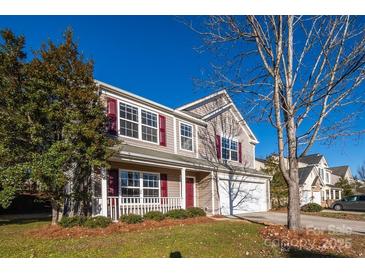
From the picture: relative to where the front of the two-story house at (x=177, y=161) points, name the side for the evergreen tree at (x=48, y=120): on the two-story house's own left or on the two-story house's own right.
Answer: on the two-story house's own right

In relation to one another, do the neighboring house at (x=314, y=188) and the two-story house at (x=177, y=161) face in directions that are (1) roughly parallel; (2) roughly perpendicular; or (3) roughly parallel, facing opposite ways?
roughly parallel

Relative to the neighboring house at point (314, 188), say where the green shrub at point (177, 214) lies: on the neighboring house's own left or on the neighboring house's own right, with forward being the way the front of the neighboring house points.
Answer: on the neighboring house's own right

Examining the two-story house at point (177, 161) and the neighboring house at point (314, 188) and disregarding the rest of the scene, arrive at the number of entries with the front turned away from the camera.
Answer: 0

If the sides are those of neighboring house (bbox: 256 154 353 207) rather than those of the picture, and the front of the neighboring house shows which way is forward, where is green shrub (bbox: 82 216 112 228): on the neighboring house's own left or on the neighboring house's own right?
on the neighboring house's own right

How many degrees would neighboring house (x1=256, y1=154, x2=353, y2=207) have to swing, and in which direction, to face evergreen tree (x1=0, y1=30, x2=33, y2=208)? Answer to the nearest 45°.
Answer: approximately 45° to its right

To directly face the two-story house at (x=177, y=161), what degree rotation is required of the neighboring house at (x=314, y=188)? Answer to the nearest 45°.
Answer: approximately 45° to its right

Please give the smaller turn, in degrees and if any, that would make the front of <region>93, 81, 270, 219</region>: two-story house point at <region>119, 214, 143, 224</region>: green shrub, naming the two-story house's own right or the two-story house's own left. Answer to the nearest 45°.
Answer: approximately 45° to the two-story house's own right

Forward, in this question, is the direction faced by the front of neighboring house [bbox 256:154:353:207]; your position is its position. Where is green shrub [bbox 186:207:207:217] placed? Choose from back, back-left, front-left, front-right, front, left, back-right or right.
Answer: front-right
